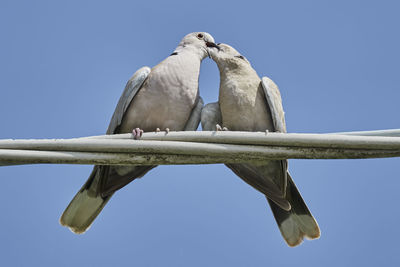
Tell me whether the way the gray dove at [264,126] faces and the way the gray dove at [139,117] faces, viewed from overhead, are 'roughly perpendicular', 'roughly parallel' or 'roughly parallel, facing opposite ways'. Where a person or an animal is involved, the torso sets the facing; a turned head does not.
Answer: roughly perpendicular

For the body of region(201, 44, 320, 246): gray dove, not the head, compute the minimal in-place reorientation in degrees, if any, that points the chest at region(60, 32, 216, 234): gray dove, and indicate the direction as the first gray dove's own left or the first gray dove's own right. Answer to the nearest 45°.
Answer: approximately 45° to the first gray dove's own right

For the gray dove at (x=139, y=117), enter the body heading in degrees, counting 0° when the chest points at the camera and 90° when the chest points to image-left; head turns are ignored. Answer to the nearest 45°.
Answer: approximately 315°

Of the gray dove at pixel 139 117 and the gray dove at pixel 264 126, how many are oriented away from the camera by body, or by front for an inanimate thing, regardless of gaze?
0

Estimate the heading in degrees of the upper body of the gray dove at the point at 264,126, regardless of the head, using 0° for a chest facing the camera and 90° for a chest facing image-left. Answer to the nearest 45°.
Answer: approximately 45°

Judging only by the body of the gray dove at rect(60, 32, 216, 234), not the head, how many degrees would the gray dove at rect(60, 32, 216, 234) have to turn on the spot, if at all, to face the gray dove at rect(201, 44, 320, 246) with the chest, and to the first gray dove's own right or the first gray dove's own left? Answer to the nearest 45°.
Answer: approximately 45° to the first gray dove's own left
